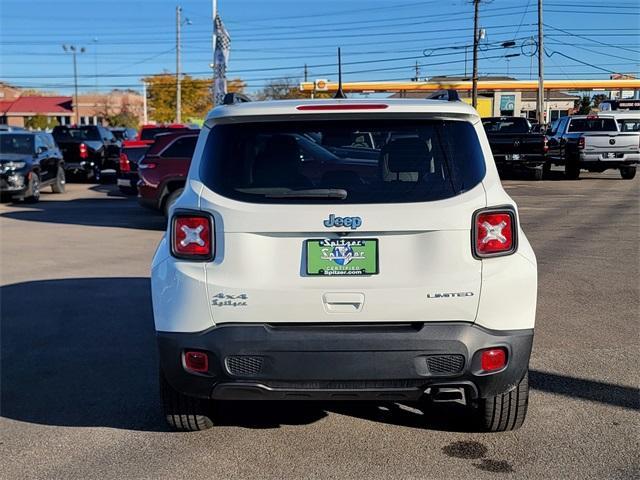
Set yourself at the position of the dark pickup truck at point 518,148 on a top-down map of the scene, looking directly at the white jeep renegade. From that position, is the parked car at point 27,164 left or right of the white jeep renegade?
right

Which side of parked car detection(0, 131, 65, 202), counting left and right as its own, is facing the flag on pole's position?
back

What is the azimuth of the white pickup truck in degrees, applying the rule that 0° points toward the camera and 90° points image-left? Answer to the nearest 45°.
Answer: approximately 135°

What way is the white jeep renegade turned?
away from the camera

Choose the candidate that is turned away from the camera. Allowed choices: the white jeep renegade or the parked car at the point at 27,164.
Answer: the white jeep renegade

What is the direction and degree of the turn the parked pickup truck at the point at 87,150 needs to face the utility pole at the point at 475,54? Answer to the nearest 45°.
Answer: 0° — it already faces it

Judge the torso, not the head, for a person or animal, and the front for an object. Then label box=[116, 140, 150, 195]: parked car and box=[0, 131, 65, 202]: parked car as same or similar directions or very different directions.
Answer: very different directions

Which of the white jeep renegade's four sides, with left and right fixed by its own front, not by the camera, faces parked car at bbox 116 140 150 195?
front

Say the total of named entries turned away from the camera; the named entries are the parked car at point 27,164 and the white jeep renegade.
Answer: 1

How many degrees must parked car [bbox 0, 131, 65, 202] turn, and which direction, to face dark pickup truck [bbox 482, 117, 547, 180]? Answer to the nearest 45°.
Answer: approximately 135° to its left

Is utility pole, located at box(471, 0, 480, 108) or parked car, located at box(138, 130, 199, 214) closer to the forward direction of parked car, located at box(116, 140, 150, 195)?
the utility pole
